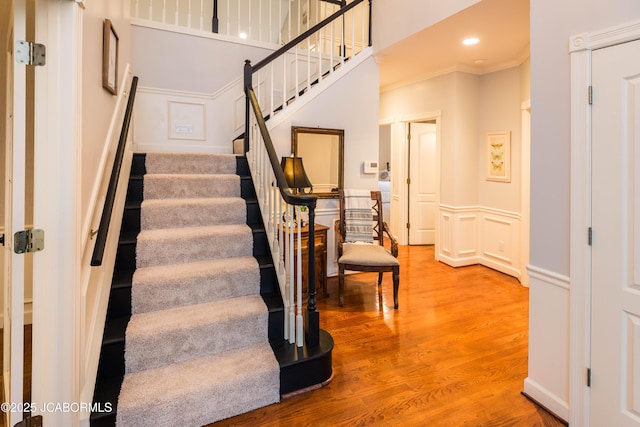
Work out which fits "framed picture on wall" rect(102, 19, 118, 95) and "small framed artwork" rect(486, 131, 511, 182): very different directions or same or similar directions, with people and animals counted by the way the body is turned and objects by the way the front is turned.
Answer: very different directions

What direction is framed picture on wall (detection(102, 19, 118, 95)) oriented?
to the viewer's right

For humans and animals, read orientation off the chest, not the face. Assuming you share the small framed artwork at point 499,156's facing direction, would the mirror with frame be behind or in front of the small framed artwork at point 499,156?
in front

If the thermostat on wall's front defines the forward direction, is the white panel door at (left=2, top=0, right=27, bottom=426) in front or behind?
in front

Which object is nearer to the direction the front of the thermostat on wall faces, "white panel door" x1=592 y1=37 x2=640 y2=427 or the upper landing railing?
the white panel door

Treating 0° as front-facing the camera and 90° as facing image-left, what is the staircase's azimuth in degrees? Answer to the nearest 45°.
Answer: approximately 0°

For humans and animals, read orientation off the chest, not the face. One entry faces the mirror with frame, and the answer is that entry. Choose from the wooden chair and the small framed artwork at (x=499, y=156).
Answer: the small framed artwork

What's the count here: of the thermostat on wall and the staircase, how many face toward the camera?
2

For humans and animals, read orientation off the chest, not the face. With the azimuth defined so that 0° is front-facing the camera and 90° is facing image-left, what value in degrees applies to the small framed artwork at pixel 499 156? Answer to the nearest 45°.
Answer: approximately 45°

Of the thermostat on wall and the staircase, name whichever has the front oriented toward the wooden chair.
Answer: the thermostat on wall

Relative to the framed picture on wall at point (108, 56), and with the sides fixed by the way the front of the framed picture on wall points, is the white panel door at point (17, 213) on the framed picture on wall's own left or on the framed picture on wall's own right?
on the framed picture on wall's own right
